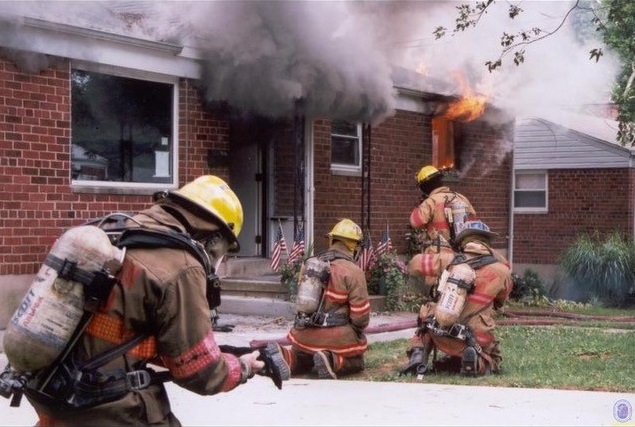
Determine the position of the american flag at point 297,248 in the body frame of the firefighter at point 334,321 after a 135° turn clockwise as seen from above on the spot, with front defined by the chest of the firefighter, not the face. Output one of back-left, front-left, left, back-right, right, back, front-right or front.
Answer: back

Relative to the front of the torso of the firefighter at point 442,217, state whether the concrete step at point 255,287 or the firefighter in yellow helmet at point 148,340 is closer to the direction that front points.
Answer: the concrete step

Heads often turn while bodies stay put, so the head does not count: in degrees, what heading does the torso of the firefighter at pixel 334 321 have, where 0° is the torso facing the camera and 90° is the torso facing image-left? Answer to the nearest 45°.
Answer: approximately 225°

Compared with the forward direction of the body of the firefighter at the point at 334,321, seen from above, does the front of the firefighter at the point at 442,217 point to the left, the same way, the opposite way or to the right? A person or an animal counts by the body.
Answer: to the left

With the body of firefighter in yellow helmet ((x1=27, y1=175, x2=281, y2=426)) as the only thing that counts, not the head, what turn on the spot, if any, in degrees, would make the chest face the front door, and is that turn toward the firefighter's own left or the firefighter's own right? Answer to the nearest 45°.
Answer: approximately 90° to the firefighter's own left

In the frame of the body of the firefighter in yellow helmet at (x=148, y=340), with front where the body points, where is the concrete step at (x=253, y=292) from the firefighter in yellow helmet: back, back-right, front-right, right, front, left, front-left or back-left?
left

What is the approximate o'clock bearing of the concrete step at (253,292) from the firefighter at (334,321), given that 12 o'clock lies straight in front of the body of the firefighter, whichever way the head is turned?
The concrete step is roughly at 10 o'clock from the firefighter.

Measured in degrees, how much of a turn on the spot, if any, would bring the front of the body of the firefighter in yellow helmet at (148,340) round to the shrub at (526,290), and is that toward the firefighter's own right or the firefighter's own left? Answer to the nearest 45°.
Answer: approximately 45° to the firefighter's own left

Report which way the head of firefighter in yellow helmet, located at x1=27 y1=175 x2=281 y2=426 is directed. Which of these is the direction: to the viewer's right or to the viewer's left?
to the viewer's right

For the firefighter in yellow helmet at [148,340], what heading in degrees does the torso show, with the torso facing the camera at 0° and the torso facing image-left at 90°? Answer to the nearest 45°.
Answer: approximately 270°

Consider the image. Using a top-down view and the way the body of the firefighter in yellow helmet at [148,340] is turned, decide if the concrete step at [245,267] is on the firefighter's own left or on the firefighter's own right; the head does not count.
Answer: on the firefighter's own left

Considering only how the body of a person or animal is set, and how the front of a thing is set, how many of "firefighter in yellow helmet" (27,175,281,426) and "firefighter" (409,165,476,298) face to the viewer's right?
1

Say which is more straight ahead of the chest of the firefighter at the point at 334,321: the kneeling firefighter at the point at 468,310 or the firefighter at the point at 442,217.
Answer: the firefighter

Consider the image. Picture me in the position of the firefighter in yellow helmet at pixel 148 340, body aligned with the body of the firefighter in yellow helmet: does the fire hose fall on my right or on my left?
on my left
